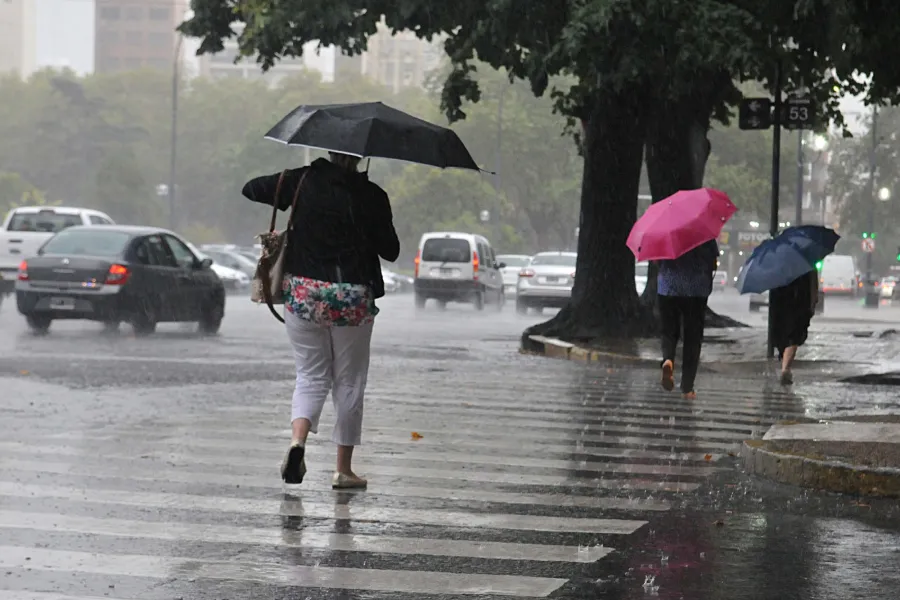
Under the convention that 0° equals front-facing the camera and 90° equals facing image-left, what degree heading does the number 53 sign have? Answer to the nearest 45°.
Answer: approximately 0°

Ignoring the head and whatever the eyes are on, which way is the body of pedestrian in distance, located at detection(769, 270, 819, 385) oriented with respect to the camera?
away from the camera

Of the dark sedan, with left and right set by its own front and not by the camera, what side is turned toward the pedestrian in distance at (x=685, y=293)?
right

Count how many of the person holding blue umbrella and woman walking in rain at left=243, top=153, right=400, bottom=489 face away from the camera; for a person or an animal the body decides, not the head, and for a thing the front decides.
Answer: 2

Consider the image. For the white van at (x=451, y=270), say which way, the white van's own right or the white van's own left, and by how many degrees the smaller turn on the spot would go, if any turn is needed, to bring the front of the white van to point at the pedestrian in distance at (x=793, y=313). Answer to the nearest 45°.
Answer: approximately 135° to the white van's own right

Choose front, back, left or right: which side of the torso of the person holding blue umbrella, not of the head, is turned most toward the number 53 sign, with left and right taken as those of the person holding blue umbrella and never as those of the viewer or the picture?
front

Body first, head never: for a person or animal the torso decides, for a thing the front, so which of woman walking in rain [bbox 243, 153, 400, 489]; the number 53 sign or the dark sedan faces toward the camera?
the number 53 sign

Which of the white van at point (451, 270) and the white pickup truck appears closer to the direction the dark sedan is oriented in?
the white van

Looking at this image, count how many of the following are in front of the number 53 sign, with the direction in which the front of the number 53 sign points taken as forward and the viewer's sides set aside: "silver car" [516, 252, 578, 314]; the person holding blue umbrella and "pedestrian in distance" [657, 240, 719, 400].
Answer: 2

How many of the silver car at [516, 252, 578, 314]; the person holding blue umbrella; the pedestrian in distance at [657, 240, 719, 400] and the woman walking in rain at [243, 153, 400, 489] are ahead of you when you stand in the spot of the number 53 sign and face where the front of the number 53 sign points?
3
